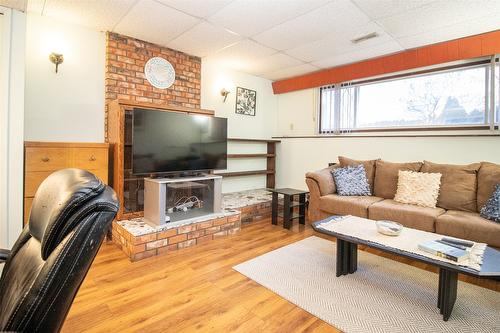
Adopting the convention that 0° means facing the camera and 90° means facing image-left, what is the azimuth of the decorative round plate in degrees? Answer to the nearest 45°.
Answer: approximately 0°

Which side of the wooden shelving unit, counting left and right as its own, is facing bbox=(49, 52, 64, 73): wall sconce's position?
right

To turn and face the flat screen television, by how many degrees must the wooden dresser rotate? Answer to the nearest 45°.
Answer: approximately 90° to its left

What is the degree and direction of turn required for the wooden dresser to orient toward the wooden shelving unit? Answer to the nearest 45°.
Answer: approximately 90° to its left

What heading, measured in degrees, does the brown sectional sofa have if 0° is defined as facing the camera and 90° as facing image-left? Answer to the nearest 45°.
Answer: approximately 45°
